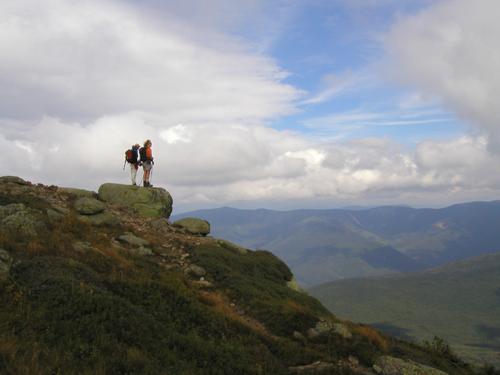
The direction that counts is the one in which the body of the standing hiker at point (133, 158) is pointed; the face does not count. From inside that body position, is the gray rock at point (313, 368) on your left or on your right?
on your right

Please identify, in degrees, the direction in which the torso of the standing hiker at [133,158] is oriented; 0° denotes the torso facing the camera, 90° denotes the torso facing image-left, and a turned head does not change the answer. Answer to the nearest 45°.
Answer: approximately 225°

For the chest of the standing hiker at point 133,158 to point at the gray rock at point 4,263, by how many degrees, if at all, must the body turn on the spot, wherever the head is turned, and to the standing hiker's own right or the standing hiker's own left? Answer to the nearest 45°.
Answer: approximately 135° to the standing hiker's own right

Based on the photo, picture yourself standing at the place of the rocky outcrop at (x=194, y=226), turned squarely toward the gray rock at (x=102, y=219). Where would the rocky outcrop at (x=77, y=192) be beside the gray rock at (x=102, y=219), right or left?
right

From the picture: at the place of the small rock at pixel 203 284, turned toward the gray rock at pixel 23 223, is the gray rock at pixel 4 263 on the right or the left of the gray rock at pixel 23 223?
left

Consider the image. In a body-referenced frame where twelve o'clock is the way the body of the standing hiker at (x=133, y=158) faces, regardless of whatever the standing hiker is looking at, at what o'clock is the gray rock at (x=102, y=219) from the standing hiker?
The gray rock is roughly at 5 o'clock from the standing hiker.

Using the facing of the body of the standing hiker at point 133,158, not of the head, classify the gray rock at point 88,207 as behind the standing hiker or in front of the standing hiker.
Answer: behind
